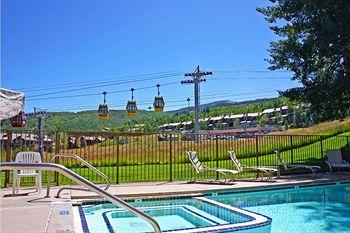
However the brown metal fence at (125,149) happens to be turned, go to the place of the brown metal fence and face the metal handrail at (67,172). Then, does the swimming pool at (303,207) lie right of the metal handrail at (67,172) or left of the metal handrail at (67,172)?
left

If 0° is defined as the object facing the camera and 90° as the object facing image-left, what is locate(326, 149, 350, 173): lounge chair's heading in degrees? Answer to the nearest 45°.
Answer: approximately 315°
